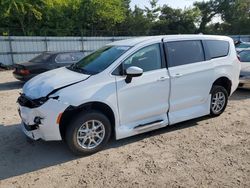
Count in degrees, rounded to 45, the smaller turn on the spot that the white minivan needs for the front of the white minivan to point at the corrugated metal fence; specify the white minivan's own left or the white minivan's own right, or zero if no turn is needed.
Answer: approximately 90° to the white minivan's own right

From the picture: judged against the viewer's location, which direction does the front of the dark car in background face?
facing away from the viewer and to the right of the viewer

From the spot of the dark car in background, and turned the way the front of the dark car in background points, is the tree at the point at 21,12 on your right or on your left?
on your left

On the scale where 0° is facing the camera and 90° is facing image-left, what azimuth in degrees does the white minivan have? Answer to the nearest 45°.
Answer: approximately 45°

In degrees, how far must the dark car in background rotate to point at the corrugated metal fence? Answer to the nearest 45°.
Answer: approximately 45° to its left

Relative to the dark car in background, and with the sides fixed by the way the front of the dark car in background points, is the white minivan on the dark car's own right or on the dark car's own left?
on the dark car's own right

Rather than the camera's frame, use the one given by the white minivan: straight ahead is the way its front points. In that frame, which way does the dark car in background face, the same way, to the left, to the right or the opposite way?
the opposite way

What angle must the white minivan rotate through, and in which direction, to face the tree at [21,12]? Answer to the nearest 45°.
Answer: approximately 90° to its right
